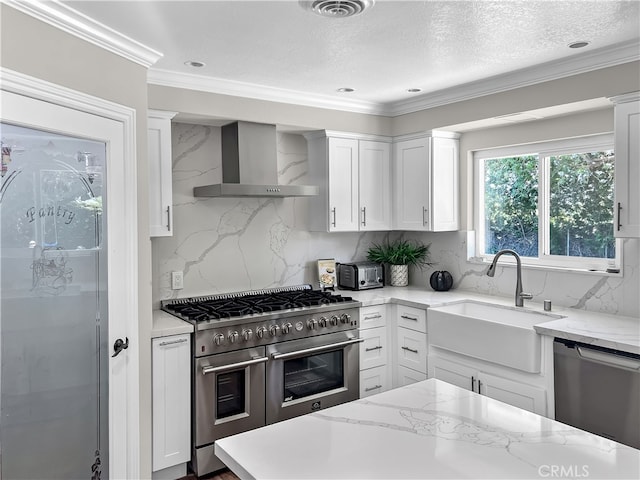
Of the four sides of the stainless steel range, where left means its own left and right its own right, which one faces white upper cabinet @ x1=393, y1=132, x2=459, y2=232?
left

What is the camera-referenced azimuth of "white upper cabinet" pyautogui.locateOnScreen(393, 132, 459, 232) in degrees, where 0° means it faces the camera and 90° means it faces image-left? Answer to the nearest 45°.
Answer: approximately 45°

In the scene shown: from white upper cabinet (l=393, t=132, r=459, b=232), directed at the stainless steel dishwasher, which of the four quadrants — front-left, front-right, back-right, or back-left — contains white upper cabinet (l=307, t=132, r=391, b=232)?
back-right

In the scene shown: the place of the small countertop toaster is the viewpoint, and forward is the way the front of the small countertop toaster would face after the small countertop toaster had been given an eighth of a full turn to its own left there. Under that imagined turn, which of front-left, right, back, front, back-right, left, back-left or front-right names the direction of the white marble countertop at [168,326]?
back-right

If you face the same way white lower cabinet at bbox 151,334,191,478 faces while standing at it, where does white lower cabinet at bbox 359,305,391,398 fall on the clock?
white lower cabinet at bbox 359,305,391,398 is roughly at 10 o'clock from white lower cabinet at bbox 151,334,191,478.

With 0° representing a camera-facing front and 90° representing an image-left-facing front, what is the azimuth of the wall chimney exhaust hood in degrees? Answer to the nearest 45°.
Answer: approximately 315°

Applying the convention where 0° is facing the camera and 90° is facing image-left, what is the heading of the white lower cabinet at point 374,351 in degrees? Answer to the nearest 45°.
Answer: approximately 315°
